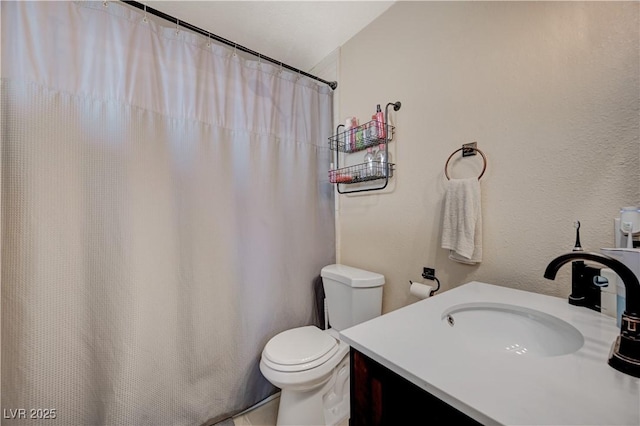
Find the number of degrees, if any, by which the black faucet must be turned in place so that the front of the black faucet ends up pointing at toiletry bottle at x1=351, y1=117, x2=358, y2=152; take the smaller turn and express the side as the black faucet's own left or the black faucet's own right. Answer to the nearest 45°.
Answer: approximately 45° to the black faucet's own right

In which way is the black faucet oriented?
to the viewer's left

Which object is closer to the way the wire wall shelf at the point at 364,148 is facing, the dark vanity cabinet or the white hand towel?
the dark vanity cabinet

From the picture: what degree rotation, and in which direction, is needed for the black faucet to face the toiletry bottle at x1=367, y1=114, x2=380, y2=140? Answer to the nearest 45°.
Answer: approximately 45° to its right

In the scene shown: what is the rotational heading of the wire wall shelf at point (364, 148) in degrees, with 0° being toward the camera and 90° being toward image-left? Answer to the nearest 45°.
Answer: approximately 45°
